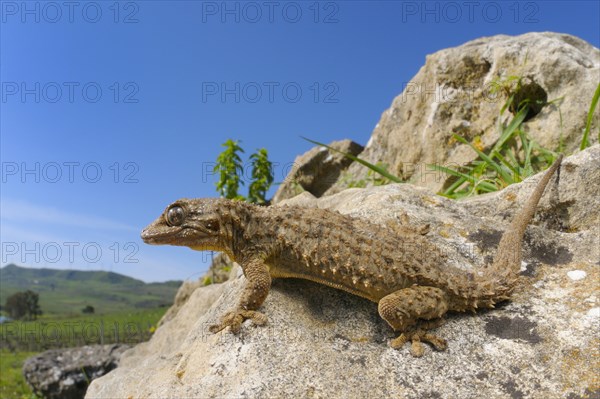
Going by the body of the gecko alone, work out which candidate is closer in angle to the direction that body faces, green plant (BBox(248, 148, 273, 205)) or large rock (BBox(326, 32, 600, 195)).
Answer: the green plant

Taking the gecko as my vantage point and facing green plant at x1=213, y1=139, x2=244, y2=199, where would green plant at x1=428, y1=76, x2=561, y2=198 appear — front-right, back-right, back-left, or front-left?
front-right

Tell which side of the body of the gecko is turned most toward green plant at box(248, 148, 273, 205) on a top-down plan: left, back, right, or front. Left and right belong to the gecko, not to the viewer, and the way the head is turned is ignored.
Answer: right

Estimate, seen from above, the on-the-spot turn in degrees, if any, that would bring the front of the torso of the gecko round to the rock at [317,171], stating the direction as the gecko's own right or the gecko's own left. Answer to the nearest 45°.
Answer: approximately 90° to the gecko's own right

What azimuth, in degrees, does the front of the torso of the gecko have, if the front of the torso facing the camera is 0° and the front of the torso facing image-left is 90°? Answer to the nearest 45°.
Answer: approximately 90°

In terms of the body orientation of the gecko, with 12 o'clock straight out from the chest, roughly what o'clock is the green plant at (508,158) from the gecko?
The green plant is roughly at 4 o'clock from the gecko.
